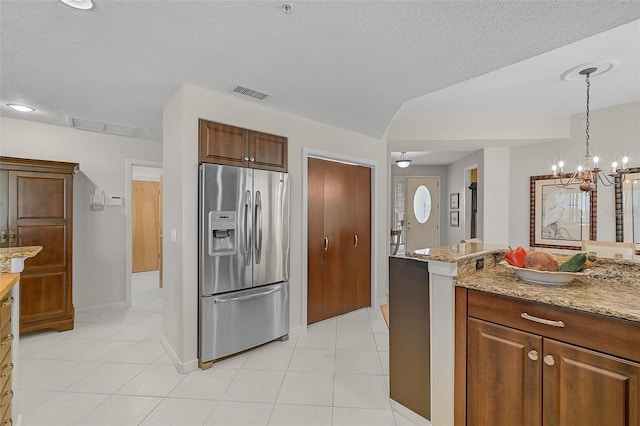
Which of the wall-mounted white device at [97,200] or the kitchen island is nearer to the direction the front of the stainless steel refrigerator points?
the kitchen island

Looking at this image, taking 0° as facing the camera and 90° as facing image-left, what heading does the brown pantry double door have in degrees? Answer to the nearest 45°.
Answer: approximately 315°

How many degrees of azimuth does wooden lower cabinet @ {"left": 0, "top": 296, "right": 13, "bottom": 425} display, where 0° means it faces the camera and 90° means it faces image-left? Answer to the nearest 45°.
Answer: approximately 270°

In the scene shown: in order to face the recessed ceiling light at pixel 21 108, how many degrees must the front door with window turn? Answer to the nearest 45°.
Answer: approximately 90° to its right

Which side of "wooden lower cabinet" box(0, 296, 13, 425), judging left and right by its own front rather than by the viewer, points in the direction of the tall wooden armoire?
left

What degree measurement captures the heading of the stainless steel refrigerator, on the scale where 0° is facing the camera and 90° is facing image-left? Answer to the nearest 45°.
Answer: approximately 315°

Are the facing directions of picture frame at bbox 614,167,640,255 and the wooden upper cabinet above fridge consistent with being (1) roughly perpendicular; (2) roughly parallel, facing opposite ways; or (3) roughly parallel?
roughly perpendicular
